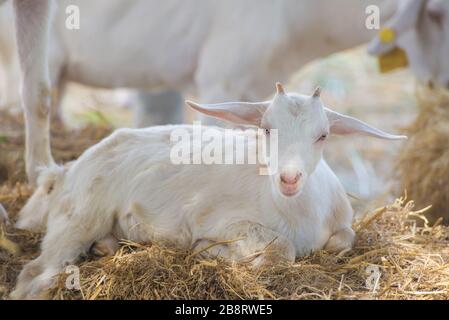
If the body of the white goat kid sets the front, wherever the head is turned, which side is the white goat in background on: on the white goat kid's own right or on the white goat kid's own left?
on the white goat kid's own left

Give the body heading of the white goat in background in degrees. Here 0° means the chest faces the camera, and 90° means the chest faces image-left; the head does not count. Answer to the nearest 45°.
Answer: approximately 270°

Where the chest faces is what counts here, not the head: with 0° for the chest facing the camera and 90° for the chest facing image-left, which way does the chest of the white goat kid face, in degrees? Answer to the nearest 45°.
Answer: approximately 315°

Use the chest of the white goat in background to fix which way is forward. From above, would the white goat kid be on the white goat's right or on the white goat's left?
on the white goat's right
